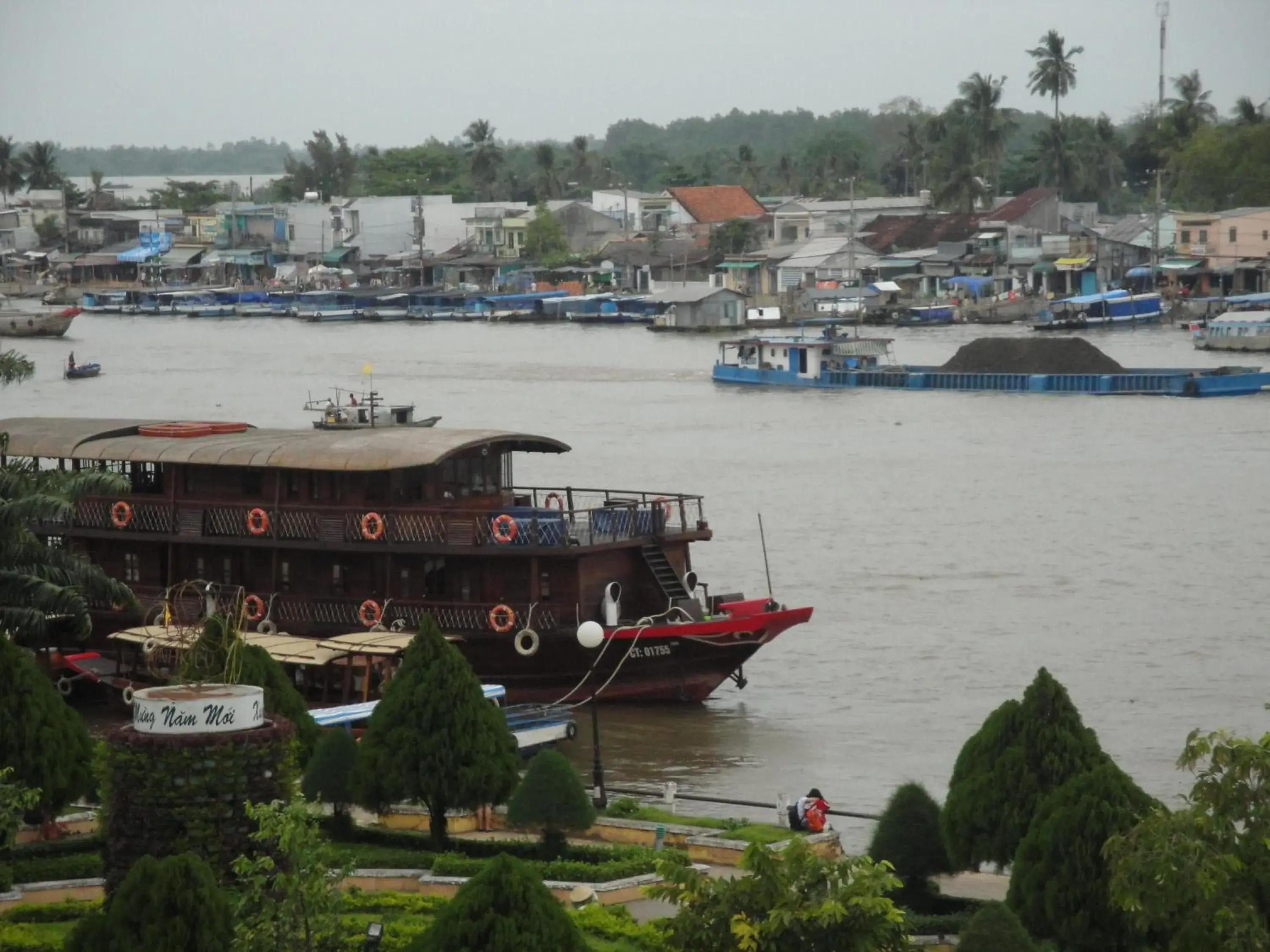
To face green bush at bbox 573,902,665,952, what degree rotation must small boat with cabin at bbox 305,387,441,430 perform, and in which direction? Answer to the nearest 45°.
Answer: approximately 90° to its right

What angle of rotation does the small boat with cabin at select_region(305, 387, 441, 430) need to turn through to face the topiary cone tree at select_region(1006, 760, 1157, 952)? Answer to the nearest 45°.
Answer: approximately 90° to its right

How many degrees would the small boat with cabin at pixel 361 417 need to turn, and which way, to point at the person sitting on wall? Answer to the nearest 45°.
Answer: approximately 90° to its right

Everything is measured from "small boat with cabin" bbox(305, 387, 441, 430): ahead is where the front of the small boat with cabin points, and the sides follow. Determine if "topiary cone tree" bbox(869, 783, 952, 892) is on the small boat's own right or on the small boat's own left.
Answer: on the small boat's own right

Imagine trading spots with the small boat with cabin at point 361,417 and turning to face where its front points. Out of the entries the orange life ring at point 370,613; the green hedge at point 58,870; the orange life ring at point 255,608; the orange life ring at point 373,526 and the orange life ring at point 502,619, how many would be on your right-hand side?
5

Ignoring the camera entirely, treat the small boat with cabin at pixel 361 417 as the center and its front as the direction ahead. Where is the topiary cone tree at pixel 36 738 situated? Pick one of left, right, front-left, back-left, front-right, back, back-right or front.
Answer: right

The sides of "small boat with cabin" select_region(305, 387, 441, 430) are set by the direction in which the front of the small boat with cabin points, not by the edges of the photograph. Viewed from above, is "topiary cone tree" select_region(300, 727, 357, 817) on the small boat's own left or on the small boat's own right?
on the small boat's own right

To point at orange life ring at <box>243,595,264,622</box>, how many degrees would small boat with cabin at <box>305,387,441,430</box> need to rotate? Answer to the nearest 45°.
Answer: approximately 90° to its right

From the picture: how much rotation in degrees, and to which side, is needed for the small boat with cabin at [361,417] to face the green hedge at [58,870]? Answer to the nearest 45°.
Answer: approximately 90° to its right

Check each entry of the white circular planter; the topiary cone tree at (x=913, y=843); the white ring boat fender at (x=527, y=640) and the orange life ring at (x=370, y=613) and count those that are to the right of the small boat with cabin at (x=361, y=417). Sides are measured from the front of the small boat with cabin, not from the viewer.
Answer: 4

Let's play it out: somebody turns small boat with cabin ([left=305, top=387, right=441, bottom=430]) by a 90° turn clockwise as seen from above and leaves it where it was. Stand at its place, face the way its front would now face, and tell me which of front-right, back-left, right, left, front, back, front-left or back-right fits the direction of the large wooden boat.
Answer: front

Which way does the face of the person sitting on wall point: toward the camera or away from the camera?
away from the camera

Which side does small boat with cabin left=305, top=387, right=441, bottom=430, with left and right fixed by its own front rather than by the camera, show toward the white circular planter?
right

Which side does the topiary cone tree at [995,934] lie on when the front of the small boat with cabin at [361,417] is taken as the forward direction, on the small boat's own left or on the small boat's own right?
on the small boat's own right

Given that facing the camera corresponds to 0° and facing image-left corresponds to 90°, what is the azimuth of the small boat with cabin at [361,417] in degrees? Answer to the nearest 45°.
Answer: approximately 270°

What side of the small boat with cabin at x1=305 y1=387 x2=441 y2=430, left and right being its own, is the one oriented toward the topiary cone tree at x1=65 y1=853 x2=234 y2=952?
right
